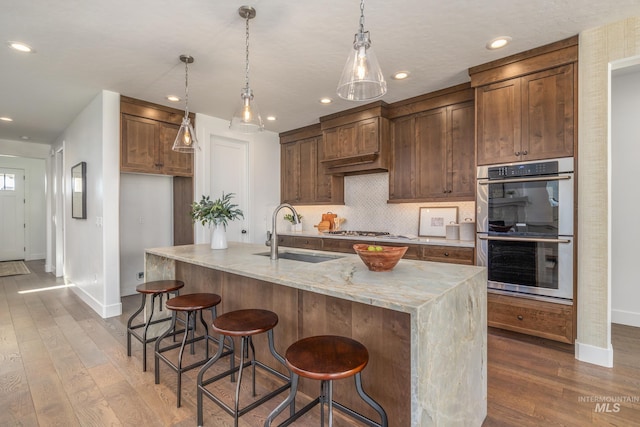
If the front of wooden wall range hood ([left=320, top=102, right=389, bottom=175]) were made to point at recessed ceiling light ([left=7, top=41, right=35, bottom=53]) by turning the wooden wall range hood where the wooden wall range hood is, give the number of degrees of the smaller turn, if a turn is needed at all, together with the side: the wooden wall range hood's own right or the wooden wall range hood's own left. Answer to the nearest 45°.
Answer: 0° — it already faces it

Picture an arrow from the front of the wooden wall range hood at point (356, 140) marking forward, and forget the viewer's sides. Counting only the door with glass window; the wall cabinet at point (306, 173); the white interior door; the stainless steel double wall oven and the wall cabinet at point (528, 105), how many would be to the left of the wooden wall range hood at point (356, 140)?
2

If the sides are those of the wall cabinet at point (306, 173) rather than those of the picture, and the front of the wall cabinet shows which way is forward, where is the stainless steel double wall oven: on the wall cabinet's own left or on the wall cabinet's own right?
on the wall cabinet's own left

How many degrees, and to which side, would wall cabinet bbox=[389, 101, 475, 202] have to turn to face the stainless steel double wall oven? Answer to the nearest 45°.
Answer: approximately 90° to its left

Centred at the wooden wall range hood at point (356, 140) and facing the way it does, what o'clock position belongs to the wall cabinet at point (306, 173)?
the wall cabinet at point (306, 173) is roughly at 3 o'clock from the wooden wall range hood at point (356, 140).

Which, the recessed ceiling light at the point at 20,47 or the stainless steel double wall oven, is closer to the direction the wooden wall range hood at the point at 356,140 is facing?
the recessed ceiling light

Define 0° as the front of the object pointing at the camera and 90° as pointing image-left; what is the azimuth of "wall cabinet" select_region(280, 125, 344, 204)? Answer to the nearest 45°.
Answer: approximately 45°

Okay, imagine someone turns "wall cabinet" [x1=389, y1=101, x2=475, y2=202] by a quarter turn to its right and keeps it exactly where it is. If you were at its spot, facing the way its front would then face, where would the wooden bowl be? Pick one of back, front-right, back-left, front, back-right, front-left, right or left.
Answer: back-left

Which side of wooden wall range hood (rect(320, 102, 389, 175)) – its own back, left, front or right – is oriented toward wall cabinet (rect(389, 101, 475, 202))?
left
